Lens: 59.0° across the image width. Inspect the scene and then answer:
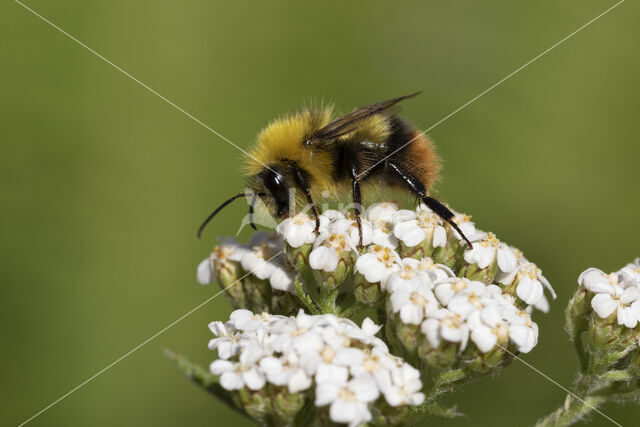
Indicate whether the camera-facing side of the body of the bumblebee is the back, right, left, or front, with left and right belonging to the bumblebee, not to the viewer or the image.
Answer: left
